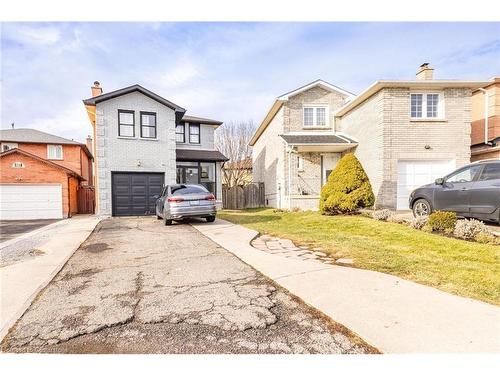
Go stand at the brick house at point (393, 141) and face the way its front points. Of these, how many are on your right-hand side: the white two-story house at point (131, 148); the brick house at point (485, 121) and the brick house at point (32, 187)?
2

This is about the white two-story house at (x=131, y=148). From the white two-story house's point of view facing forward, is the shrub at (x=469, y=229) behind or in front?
in front

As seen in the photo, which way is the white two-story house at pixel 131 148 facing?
toward the camera

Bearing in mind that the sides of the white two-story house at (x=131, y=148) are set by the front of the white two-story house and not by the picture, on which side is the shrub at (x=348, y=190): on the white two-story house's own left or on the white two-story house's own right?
on the white two-story house's own left

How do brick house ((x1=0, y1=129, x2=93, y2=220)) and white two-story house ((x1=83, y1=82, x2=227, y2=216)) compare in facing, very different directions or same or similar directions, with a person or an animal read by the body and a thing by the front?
same or similar directions

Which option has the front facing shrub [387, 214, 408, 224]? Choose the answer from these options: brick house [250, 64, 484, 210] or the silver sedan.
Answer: the brick house

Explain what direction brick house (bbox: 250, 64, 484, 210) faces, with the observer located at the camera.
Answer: facing the viewer

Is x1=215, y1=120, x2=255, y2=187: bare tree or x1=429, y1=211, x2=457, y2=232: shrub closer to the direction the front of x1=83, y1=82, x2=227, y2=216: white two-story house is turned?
the shrub

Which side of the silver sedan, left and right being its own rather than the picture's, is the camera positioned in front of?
back

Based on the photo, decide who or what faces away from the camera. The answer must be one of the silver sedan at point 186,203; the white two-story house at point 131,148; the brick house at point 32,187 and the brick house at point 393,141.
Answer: the silver sedan

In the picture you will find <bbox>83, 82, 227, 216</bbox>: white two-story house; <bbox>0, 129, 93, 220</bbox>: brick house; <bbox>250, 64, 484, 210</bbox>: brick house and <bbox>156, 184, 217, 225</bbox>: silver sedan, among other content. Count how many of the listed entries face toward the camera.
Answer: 3

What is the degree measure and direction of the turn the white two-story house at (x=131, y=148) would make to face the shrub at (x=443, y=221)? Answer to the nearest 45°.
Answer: approximately 45° to its left

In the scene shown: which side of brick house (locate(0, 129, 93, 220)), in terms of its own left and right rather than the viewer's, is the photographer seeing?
front

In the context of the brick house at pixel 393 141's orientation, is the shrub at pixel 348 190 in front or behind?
in front

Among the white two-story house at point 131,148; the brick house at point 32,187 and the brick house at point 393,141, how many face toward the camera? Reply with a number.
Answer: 3

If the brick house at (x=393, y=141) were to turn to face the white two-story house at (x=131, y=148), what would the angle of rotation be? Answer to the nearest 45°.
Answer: approximately 90° to its right

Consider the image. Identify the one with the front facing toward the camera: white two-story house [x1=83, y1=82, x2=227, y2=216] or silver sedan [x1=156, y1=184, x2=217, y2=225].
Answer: the white two-story house

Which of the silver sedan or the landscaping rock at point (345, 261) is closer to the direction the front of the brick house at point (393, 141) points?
the landscaping rock

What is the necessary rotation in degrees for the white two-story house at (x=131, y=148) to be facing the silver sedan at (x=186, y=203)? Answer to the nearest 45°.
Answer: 0° — it already faces it
